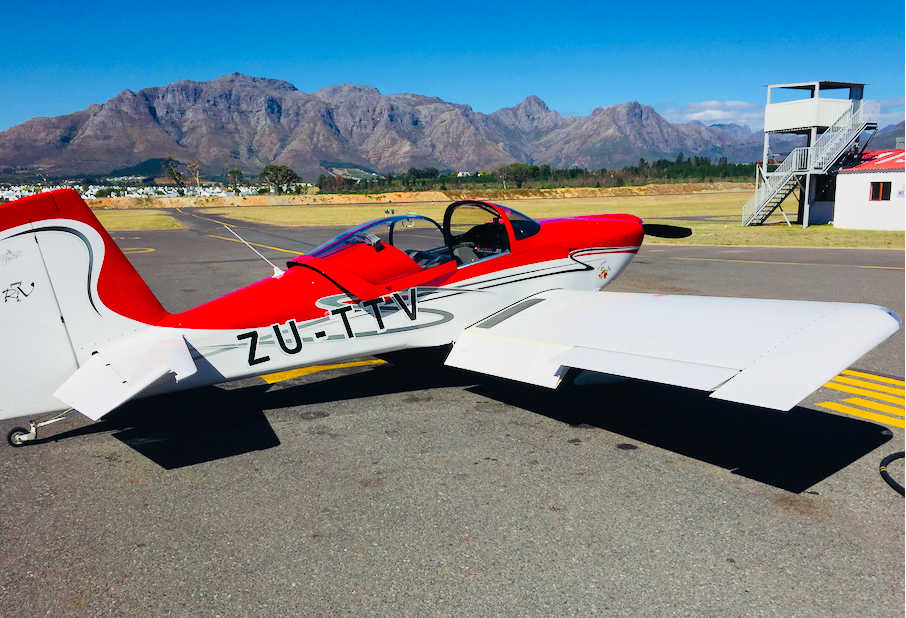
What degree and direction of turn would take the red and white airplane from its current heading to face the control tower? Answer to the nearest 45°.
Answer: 0° — it already faces it

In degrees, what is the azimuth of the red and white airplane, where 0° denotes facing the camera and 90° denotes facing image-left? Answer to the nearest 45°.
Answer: approximately 225°

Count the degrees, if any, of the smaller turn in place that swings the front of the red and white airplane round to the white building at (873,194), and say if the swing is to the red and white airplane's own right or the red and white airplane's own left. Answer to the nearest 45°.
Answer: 0° — it already faces it
